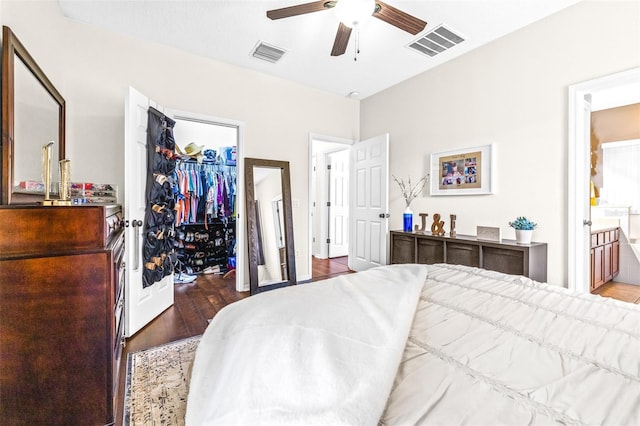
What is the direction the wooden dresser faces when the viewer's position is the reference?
facing to the right of the viewer

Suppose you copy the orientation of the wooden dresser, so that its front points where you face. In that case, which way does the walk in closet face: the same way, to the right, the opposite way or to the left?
to the right

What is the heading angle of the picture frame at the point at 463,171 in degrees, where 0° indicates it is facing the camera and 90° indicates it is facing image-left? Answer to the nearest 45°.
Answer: approximately 45°

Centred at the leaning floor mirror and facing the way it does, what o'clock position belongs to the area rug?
The area rug is roughly at 2 o'clock from the leaning floor mirror.

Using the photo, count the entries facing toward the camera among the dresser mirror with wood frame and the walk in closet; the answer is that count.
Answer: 1

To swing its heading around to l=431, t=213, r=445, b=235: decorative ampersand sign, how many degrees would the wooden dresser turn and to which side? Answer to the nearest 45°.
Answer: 0° — it already faces it

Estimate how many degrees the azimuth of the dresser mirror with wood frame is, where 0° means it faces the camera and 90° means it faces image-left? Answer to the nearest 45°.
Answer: approximately 270°

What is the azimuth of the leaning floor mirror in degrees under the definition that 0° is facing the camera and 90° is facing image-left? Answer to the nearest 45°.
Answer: approximately 315°

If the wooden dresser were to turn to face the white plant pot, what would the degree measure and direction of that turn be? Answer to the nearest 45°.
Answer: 0° — it already faces it

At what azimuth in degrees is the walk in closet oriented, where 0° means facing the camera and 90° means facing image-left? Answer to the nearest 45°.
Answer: approximately 0°

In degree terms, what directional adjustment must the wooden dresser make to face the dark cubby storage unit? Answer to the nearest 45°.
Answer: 0° — it already faces it
